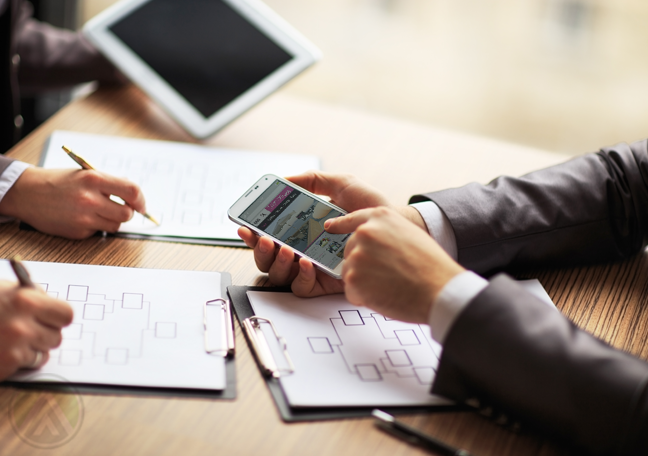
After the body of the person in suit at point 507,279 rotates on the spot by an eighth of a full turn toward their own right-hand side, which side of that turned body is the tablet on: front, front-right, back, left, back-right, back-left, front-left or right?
front

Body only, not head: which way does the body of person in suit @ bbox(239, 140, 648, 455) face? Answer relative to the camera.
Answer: to the viewer's left

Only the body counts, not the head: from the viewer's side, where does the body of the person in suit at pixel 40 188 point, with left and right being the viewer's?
facing to the right of the viewer

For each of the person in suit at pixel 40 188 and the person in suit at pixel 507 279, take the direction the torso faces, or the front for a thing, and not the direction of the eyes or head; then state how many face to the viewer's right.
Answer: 1
